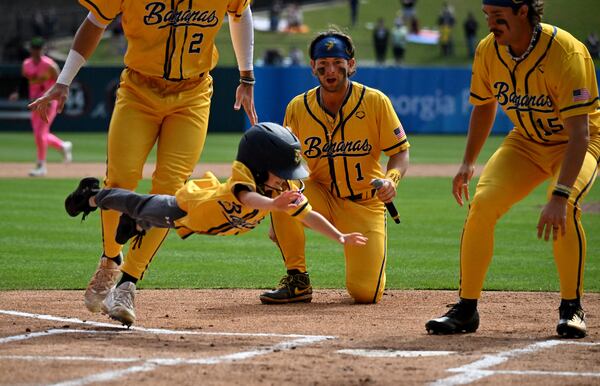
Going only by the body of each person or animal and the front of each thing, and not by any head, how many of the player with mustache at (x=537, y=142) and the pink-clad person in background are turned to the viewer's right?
0

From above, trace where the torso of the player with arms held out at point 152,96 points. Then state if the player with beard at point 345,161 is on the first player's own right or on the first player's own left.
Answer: on the first player's own left

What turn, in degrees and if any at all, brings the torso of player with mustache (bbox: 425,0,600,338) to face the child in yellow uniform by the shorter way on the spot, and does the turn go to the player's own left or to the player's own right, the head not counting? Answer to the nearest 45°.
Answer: approximately 45° to the player's own right

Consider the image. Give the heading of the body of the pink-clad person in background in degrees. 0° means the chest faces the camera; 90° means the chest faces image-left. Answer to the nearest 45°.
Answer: approximately 45°

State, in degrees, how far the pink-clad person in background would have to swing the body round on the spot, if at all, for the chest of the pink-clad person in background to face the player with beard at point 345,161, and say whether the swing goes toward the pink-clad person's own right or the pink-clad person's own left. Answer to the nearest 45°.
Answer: approximately 45° to the pink-clad person's own left

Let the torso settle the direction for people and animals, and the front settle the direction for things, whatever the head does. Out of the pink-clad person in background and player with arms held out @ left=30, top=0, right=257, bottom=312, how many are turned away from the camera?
0

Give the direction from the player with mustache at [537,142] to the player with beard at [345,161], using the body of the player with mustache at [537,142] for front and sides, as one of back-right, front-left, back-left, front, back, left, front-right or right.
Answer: right

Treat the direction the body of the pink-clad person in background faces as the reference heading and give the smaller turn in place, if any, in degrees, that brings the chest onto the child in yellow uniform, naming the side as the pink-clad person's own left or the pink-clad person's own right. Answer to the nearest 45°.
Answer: approximately 45° to the pink-clad person's own left

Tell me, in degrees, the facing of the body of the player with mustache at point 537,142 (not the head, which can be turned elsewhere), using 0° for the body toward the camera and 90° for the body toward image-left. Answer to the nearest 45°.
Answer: approximately 45°

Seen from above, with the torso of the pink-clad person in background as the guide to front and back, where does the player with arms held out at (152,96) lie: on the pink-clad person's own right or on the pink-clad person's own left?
on the pink-clad person's own left
